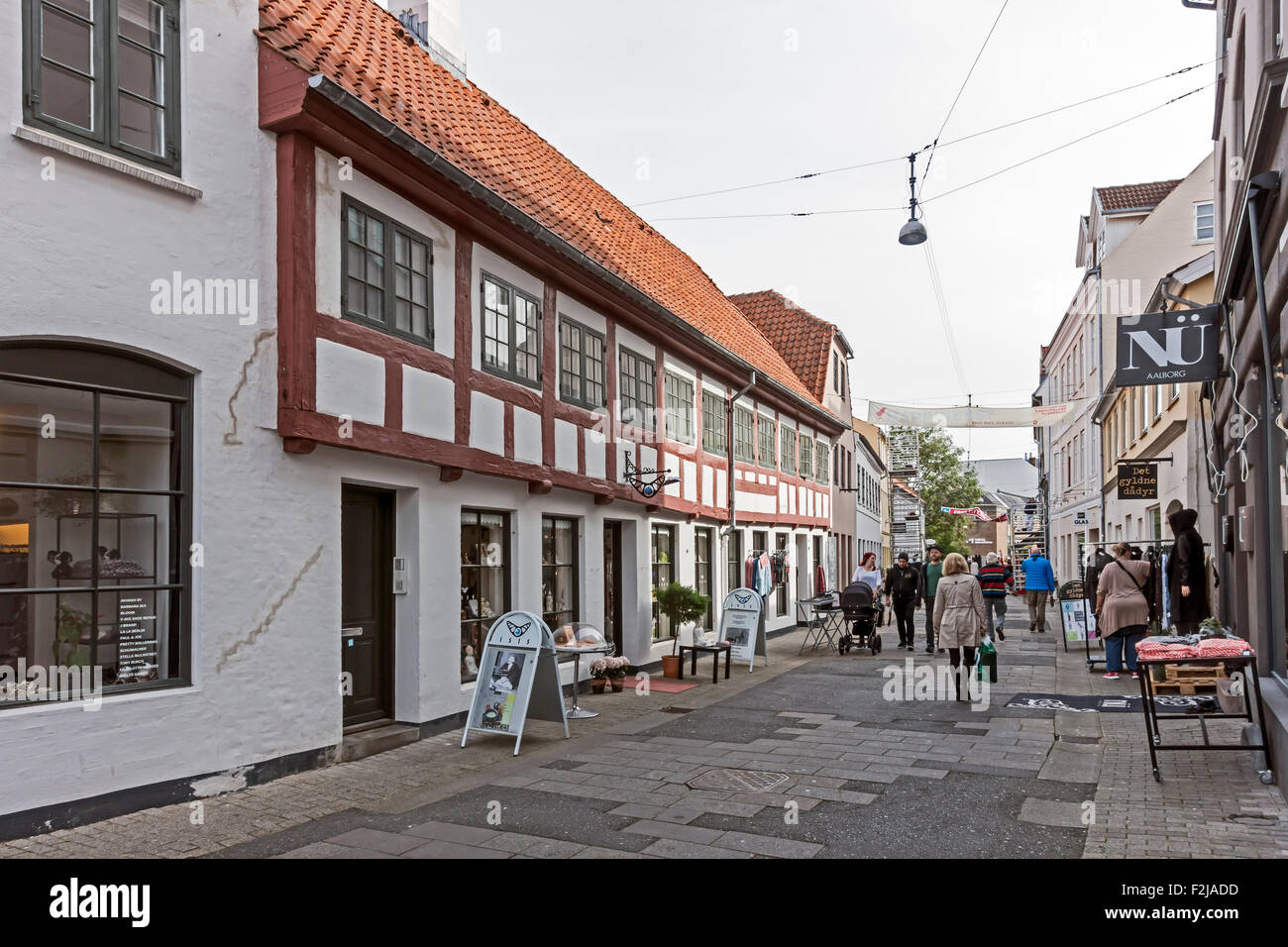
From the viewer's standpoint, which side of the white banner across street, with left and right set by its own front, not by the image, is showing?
front

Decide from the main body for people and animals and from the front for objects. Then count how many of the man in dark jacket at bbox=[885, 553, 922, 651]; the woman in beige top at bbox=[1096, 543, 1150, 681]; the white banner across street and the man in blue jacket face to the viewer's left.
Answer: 0

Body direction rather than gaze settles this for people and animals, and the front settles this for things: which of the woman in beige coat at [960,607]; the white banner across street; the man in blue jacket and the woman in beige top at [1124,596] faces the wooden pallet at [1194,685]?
the white banner across street

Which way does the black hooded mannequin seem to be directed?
to the viewer's left

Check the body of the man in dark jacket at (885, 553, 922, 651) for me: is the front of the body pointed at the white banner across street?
no

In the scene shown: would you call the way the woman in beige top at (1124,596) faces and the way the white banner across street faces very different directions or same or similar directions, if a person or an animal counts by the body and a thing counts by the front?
very different directions

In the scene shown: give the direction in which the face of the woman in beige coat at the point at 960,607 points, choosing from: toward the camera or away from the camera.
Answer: away from the camera

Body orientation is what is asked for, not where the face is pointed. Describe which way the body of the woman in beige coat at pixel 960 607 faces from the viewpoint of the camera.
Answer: away from the camera

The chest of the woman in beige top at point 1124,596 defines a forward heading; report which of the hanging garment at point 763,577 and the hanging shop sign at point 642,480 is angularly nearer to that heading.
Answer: the hanging garment

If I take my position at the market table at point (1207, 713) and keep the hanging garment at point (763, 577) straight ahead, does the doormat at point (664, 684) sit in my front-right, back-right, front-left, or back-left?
front-left

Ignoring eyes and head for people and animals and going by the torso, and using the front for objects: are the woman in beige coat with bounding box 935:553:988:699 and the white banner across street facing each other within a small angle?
yes

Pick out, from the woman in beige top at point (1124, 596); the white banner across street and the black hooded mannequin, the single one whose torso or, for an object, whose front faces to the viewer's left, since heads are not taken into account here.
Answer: the black hooded mannequin

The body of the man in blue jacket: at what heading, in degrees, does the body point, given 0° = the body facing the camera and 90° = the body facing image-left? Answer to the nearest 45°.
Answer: approximately 180°

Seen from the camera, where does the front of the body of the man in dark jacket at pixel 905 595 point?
toward the camera
